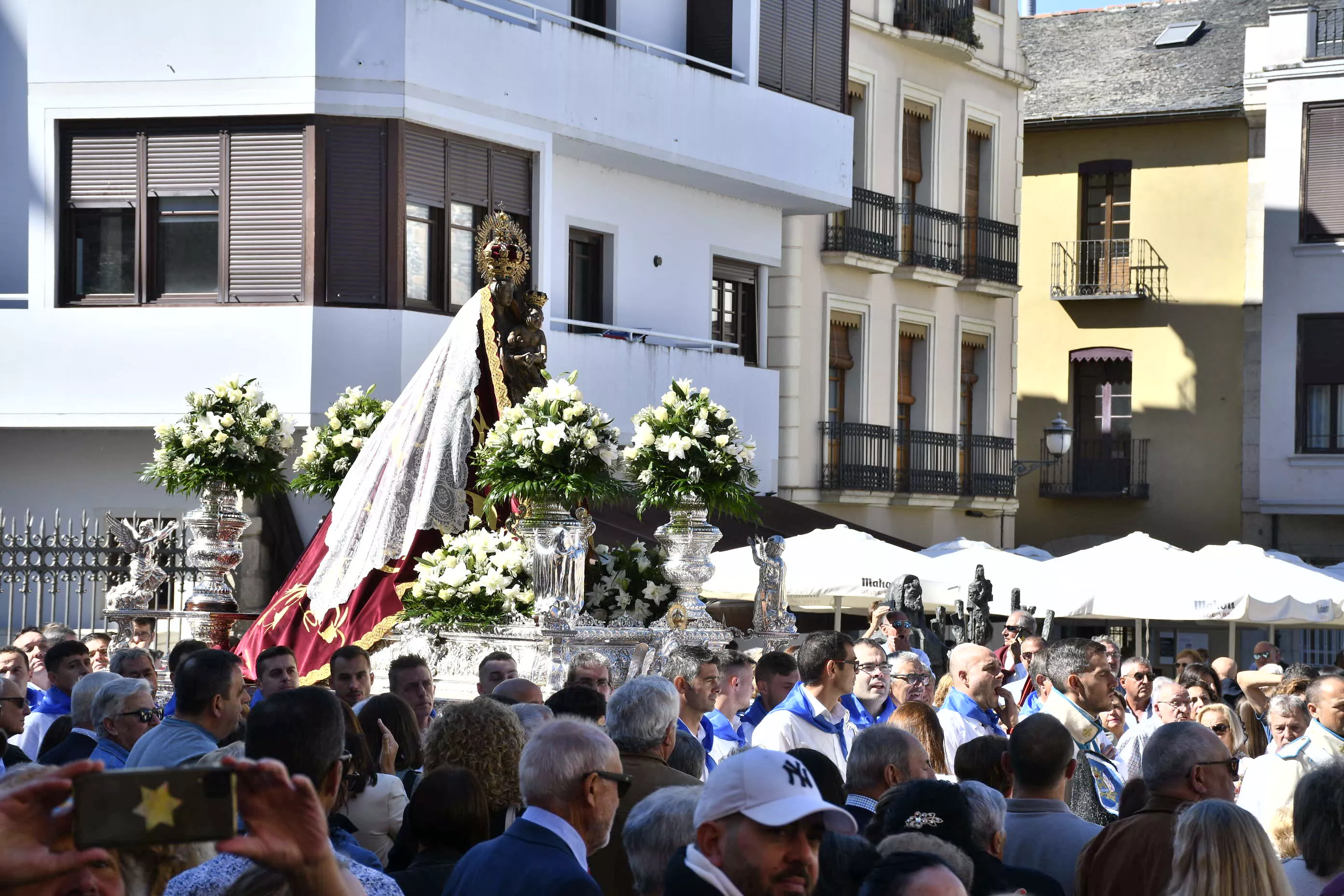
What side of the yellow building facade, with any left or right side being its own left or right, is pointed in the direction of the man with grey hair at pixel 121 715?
front

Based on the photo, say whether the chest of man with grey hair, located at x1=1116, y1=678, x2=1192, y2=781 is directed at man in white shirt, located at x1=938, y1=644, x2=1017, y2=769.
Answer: no

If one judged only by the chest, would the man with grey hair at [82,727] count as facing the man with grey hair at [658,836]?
no

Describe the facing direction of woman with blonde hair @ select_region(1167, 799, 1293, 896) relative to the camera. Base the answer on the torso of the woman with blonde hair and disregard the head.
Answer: away from the camera

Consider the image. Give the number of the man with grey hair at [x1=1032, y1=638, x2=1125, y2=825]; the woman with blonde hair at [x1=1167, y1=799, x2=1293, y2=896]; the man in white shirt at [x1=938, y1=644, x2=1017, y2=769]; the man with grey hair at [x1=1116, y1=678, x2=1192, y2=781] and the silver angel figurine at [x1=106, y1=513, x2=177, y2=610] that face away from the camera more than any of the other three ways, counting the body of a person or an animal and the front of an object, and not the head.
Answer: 1

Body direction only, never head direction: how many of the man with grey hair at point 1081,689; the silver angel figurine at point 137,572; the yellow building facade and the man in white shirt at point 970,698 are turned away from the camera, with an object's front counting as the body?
0

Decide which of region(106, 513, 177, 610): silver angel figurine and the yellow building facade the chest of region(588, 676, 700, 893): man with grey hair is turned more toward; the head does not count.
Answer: the yellow building facade

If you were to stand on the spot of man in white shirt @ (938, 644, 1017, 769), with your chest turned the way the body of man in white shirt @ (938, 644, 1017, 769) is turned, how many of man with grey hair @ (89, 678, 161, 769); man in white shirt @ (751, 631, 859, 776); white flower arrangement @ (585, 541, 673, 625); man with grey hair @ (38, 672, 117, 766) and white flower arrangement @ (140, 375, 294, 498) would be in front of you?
0

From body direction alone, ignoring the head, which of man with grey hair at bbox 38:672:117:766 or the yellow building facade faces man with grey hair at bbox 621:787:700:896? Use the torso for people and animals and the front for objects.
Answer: the yellow building facade

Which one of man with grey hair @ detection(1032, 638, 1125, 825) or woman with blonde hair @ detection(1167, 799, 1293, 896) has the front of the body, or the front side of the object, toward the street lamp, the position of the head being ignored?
the woman with blonde hair

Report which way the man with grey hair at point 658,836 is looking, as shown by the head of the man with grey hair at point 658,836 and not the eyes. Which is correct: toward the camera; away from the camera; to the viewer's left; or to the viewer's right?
away from the camera

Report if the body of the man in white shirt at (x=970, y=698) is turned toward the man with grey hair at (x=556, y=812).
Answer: no
